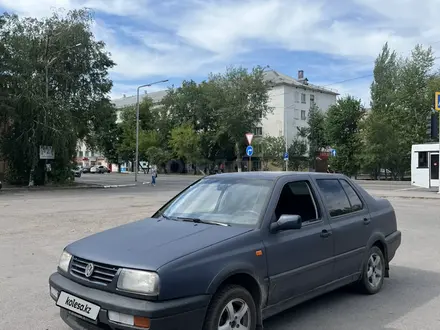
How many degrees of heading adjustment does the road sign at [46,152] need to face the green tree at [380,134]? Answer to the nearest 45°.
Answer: approximately 90° to its left

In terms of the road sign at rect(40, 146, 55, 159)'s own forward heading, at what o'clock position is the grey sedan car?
The grey sedan car is roughly at 12 o'clock from the road sign.

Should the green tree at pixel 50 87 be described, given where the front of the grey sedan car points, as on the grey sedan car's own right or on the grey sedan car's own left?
on the grey sedan car's own right

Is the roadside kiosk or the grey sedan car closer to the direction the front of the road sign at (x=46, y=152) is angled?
the grey sedan car

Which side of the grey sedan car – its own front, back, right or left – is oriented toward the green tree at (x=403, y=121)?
back

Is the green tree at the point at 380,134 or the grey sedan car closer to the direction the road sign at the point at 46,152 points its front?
the grey sedan car

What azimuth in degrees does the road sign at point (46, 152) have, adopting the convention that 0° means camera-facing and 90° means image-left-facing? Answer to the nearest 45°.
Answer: approximately 0°

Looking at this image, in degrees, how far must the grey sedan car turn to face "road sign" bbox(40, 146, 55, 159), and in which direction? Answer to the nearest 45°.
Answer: approximately 90° to its right

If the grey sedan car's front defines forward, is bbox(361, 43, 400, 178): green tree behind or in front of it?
behind

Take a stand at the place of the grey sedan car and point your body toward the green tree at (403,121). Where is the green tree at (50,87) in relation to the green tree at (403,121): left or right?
left

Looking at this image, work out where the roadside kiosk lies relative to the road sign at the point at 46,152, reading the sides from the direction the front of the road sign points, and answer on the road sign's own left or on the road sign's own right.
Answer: on the road sign's own left

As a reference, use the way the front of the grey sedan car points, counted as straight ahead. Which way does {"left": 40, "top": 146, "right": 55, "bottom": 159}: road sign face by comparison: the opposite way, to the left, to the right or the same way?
to the left
